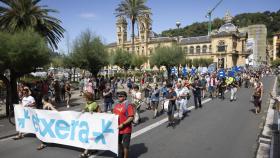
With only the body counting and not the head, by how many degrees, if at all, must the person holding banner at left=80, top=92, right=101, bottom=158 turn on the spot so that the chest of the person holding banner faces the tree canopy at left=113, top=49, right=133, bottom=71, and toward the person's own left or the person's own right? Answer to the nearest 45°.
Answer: approximately 135° to the person's own right

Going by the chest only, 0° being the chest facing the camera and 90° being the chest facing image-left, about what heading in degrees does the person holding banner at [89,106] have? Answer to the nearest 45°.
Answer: approximately 45°

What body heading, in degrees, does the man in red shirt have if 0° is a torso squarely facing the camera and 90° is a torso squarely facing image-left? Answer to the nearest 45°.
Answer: approximately 45°

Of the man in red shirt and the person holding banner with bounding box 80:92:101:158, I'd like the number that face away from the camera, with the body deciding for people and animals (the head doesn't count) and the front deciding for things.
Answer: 0

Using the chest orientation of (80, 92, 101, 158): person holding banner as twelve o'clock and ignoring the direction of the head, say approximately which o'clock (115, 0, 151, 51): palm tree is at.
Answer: The palm tree is roughly at 5 o'clock from the person holding banner.

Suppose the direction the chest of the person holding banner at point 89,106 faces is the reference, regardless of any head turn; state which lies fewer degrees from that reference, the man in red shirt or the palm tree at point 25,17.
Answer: the man in red shirt

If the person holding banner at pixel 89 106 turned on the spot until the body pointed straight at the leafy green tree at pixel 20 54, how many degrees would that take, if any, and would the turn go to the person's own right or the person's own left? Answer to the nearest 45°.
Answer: approximately 90° to the person's own right

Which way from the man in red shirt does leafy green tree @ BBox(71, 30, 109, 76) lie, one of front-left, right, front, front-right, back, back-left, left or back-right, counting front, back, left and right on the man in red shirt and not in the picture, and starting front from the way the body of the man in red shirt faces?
back-right

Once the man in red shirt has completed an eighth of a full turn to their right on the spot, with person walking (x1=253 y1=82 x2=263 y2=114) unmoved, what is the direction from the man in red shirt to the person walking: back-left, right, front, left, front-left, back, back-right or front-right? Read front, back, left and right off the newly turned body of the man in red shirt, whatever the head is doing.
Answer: back-right

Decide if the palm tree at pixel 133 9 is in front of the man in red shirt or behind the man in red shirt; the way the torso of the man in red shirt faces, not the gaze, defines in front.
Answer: behind

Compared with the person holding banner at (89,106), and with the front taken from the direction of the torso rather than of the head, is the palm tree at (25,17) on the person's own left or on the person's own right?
on the person's own right

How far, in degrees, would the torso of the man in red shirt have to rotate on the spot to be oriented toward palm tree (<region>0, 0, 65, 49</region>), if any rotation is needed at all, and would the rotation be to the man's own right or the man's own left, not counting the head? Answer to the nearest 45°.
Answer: approximately 90° to the man's own right

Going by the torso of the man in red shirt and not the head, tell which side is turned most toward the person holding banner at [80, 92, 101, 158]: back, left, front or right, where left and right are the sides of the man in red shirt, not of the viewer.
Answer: right

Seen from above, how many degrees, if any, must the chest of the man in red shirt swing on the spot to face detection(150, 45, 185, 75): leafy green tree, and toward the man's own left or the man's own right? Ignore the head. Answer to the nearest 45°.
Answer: approximately 135° to the man's own right

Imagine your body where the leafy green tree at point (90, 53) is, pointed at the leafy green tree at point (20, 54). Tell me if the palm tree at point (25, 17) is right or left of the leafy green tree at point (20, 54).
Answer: right
